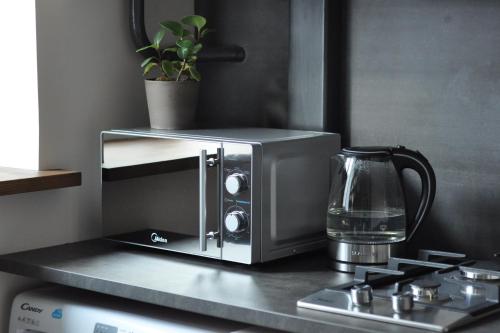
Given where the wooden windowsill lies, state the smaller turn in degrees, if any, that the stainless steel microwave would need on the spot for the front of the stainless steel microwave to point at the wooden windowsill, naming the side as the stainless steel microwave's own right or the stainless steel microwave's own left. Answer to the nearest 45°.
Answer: approximately 45° to the stainless steel microwave's own right

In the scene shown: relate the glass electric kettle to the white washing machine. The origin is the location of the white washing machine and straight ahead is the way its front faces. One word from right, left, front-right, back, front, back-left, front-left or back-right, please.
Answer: back-left

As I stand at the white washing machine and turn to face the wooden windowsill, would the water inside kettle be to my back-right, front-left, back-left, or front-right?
back-right

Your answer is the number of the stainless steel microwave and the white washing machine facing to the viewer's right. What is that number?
0

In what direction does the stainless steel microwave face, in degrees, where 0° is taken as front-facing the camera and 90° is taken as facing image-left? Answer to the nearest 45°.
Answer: approximately 45°
